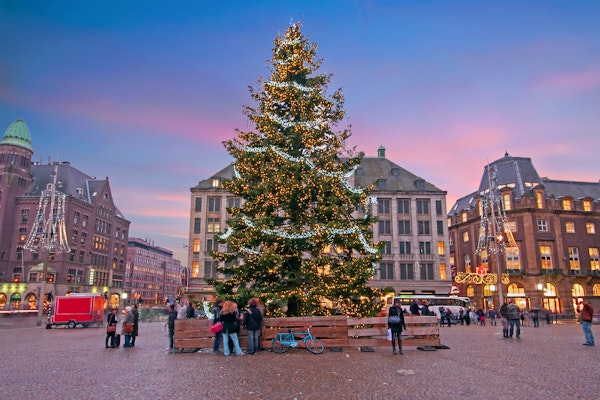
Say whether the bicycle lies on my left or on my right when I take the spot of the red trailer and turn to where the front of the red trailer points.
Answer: on my left

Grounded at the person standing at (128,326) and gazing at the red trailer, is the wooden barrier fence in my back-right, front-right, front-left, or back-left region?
back-right

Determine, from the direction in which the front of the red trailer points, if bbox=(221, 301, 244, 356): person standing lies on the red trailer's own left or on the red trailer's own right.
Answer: on the red trailer's own left

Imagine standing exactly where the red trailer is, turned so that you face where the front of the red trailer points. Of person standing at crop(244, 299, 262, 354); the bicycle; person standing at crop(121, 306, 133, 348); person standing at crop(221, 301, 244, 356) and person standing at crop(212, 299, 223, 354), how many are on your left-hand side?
5

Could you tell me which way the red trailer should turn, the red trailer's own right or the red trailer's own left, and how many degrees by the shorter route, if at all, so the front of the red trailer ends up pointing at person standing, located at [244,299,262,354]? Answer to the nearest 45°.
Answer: approximately 90° to the red trailer's own left

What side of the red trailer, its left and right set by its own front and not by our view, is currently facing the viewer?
left
